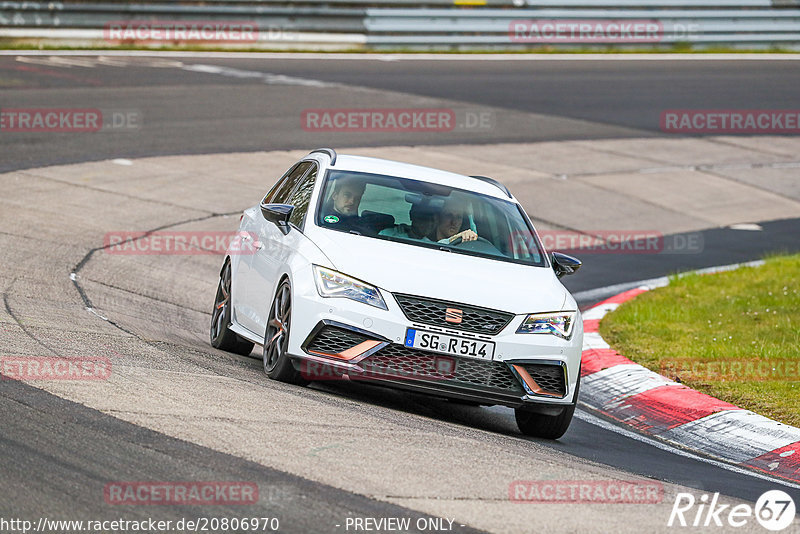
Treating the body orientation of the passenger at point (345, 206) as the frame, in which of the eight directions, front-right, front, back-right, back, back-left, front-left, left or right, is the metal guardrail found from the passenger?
back-left

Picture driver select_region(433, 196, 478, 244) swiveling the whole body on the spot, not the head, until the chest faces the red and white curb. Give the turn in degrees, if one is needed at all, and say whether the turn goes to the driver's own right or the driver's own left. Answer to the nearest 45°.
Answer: approximately 45° to the driver's own left

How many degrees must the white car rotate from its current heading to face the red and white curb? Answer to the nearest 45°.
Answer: approximately 45° to its left

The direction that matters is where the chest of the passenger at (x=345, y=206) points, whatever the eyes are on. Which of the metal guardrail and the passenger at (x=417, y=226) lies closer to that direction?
the passenger

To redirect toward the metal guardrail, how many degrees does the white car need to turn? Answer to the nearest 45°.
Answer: approximately 135° to its left

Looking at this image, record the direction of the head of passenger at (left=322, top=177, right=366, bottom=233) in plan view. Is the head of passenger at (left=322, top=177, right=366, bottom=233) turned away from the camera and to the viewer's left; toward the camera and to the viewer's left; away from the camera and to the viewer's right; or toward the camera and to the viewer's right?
toward the camera and to the viewer's right

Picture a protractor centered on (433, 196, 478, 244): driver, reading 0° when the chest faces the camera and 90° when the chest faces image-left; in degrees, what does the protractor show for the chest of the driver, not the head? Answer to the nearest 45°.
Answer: approximately 315°

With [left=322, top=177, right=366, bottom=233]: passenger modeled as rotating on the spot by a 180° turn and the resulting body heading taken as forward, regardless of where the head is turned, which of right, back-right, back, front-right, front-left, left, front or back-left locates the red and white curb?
back-right

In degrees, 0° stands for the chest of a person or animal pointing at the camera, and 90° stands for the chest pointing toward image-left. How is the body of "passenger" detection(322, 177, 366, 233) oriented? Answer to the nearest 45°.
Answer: approximately 315°

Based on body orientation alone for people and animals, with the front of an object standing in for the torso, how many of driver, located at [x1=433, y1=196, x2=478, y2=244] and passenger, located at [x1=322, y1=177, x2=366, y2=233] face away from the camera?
0

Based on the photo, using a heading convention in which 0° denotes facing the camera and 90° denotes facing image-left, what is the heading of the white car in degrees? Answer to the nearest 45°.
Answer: approximately 315°
